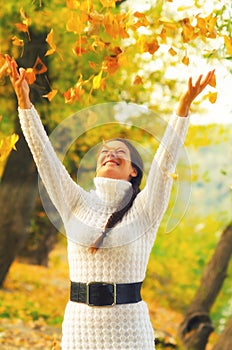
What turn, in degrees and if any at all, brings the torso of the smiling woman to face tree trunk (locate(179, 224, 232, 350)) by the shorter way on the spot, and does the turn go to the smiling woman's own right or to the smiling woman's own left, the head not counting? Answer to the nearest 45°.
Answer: approximately 180°

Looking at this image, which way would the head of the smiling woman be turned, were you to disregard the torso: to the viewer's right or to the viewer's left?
to the viewer's left

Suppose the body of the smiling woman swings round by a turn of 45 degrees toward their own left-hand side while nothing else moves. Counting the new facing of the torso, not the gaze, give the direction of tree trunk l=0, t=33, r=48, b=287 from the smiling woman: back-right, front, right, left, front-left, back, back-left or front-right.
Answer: back-left

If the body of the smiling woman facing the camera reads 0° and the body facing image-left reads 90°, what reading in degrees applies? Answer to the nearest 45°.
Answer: approximately 0°
